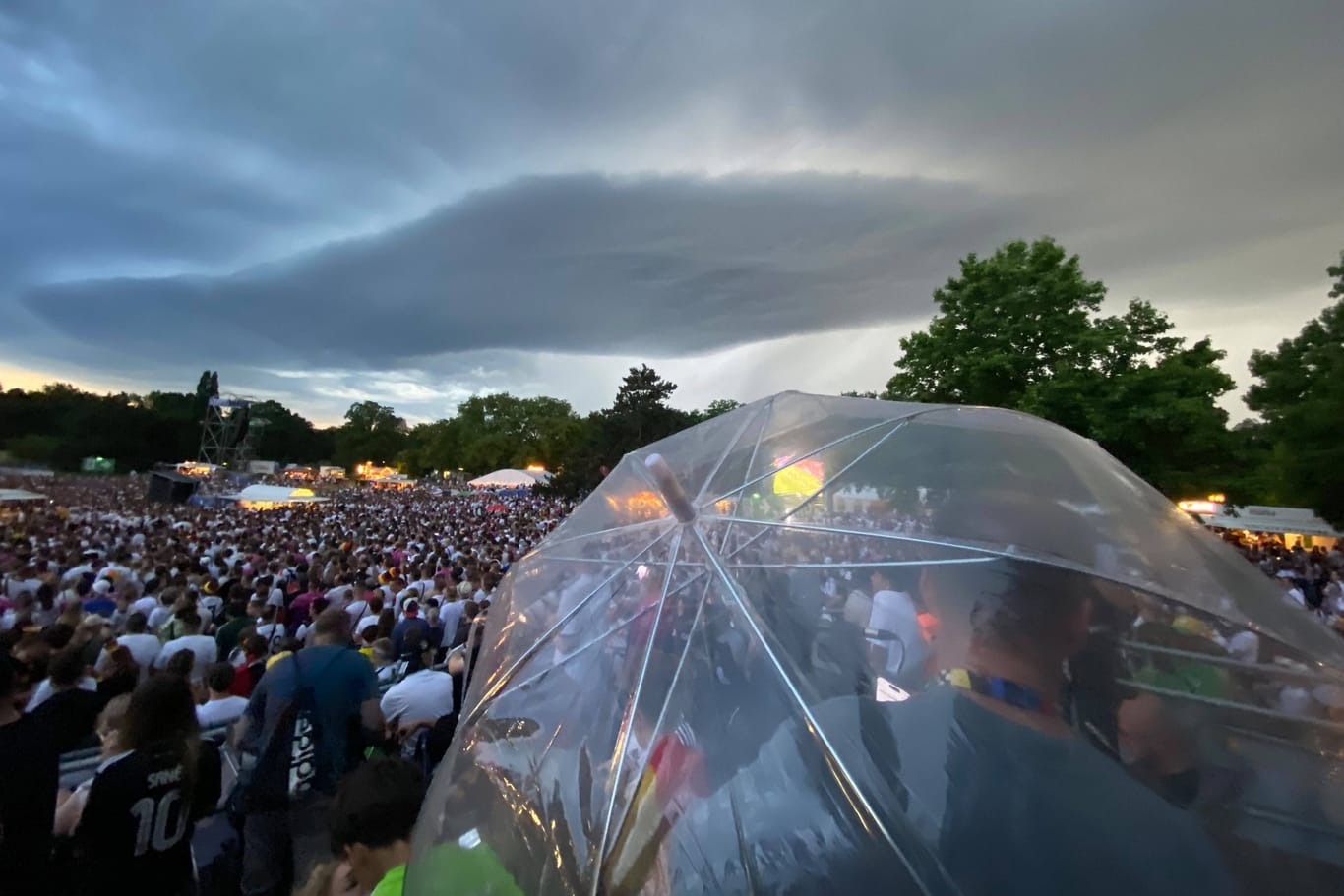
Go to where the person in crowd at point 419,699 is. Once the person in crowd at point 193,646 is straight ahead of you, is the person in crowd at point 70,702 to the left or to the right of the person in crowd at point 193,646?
left

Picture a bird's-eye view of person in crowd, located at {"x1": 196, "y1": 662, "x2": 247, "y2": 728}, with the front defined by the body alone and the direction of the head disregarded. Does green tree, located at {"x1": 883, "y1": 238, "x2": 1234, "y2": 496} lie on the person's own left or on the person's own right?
on the person's own right

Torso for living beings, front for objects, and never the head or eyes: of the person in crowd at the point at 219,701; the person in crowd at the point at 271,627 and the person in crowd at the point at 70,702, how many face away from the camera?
3

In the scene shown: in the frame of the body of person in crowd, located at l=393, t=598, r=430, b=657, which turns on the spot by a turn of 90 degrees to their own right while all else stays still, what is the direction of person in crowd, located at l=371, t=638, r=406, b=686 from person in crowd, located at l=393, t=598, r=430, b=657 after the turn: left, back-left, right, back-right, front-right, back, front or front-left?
right

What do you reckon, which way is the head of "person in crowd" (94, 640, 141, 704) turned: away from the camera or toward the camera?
away from the camera

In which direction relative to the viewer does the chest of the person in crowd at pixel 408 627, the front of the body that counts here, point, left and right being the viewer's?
facing away from the viewer

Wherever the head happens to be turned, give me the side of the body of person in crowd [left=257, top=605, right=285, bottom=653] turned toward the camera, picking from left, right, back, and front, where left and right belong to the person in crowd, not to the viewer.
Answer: back

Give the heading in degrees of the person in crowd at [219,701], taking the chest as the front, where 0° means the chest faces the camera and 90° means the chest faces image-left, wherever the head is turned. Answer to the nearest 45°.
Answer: approximately 180°

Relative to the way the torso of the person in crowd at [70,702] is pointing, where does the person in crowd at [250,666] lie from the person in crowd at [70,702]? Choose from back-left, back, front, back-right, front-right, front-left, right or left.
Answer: front-right

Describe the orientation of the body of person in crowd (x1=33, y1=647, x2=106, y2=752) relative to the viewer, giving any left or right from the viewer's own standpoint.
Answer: facing away from the viewer

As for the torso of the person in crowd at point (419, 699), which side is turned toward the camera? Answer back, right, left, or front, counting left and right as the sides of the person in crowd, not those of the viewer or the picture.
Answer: back
